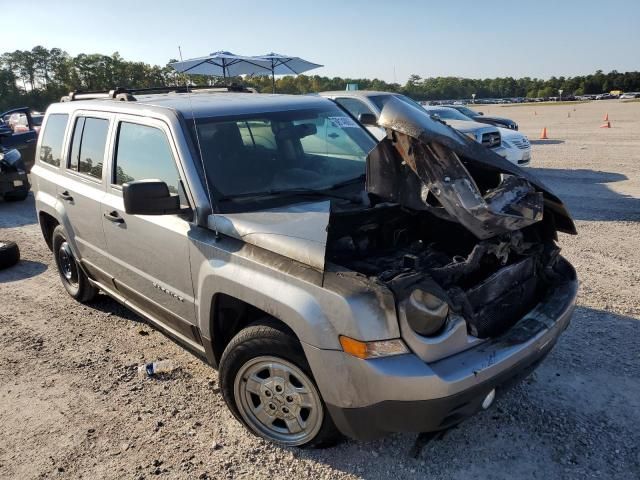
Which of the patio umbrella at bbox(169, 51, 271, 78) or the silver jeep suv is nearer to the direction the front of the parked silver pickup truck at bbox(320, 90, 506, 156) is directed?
the silver jeep suv

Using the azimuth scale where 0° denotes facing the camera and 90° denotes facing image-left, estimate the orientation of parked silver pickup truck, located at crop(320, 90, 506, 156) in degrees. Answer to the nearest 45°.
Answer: approximately 315°

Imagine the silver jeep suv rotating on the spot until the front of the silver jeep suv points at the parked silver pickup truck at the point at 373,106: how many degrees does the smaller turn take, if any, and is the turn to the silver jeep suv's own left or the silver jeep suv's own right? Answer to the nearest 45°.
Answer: approximately 135° to the silver jeep suv's own left

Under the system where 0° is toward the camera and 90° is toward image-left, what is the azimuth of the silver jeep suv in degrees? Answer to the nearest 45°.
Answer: approximately 315°

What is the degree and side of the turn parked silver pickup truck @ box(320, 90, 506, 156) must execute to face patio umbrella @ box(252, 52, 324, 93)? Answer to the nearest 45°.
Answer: approximately 180°

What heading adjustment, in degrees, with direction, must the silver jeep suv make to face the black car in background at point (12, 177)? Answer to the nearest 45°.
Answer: approximately 180°

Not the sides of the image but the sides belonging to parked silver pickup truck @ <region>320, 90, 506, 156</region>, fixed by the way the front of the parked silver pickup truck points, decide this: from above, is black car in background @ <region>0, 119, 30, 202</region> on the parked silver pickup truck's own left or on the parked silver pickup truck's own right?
on the parked silver pickup truck's own right

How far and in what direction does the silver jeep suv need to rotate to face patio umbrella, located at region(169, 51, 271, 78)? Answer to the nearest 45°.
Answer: approximately 135° to its left
